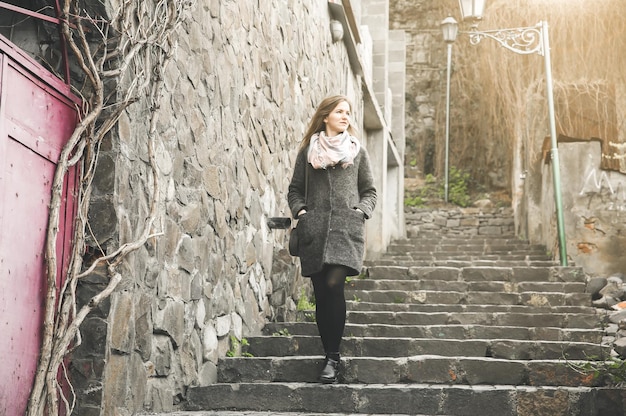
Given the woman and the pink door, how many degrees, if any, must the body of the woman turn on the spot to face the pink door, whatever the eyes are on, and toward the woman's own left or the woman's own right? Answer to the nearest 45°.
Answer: approximately 45° to the woman's own right

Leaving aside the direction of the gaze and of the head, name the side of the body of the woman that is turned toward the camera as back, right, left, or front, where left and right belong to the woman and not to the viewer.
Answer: front

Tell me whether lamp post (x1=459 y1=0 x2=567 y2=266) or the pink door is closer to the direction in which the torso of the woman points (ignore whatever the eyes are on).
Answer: the pink door

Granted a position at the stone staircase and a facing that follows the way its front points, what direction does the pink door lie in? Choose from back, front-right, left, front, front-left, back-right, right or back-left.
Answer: front-right

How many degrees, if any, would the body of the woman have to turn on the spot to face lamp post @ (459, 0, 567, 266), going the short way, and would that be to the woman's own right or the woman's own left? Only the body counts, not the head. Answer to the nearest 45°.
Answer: approximately 135° to the woman's own left

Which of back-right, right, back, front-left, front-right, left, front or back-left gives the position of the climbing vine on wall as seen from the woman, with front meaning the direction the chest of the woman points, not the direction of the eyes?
front-right

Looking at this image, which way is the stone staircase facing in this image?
toward the camera

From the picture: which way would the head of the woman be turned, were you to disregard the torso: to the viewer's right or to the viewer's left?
to the viewer's right
